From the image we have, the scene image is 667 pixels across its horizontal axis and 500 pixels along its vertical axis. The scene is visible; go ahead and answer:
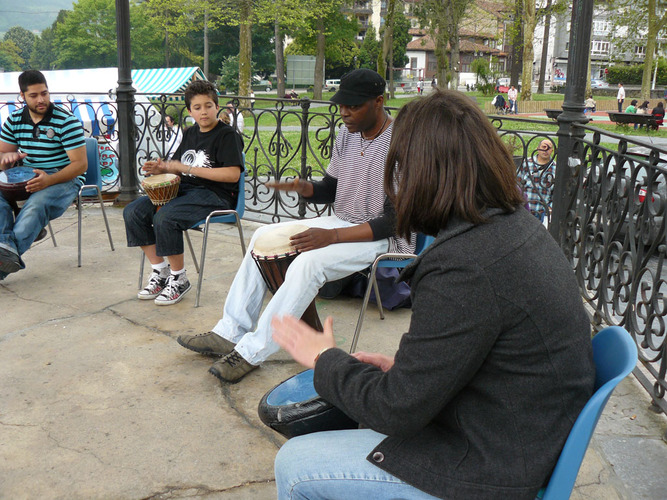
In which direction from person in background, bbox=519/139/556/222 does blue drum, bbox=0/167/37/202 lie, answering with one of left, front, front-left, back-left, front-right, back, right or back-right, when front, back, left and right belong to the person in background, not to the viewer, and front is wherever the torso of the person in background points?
front-right

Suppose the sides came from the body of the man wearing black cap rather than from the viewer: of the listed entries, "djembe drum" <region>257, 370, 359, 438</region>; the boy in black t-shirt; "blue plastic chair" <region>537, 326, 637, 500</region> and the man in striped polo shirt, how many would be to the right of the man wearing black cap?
2

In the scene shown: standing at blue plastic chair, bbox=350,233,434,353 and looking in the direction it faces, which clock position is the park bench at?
The park bench is roughly at 5 o'clock from the blue plastic chair.

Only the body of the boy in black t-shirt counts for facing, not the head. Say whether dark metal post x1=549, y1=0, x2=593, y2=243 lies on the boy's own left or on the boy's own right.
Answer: on the boy's own left

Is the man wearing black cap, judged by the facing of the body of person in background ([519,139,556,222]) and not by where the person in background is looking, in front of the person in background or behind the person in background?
in front

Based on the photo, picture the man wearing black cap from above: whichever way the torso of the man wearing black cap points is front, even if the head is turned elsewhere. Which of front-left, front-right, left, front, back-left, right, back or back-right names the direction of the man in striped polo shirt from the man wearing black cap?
right

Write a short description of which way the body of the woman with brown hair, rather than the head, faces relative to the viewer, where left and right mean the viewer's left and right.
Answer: facing to the left of the viewer

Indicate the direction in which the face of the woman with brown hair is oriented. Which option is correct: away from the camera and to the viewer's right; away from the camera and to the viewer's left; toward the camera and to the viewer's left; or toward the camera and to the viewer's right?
away from the camera and to the viewer's left
